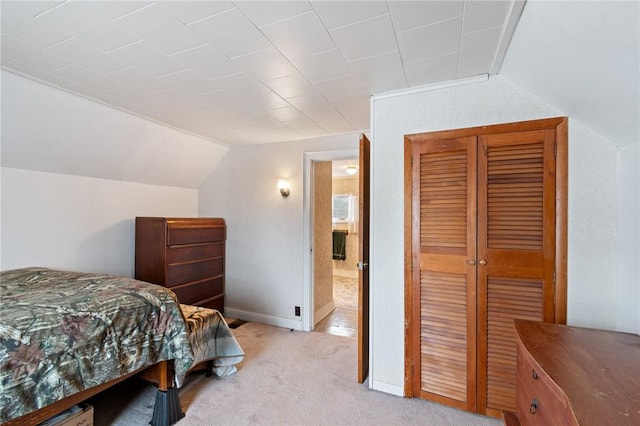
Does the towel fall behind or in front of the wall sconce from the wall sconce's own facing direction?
behind

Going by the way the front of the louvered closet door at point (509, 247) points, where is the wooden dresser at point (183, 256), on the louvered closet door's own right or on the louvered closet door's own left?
on the louvered closet door's own right

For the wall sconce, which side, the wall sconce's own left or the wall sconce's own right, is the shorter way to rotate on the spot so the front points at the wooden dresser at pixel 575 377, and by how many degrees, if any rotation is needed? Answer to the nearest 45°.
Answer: approximately 45° to the wall sconce's own left

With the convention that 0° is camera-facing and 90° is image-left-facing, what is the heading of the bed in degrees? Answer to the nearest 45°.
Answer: approximately 225°

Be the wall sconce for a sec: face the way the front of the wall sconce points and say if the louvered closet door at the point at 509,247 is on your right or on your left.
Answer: on your left

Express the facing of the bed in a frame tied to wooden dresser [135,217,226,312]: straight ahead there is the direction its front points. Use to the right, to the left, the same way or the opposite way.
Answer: to the left

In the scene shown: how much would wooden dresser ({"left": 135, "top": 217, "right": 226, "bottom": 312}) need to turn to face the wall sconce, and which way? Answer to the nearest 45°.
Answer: approximately 45° to its left

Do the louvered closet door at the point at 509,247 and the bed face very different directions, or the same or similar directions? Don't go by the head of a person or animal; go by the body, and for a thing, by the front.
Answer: very different directions

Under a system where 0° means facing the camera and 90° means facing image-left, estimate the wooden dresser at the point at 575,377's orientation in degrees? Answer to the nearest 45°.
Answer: approximately 90°
